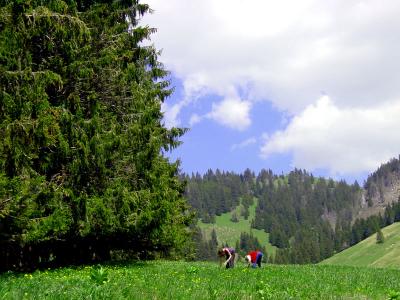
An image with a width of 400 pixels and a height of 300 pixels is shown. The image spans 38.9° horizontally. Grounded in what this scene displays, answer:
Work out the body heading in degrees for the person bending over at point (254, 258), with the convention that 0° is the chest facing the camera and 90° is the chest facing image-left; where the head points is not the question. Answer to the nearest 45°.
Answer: approximately 90°

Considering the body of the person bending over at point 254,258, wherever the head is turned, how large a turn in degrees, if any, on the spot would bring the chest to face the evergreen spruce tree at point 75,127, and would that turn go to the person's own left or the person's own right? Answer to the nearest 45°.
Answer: approximately 45° to the person's own left
